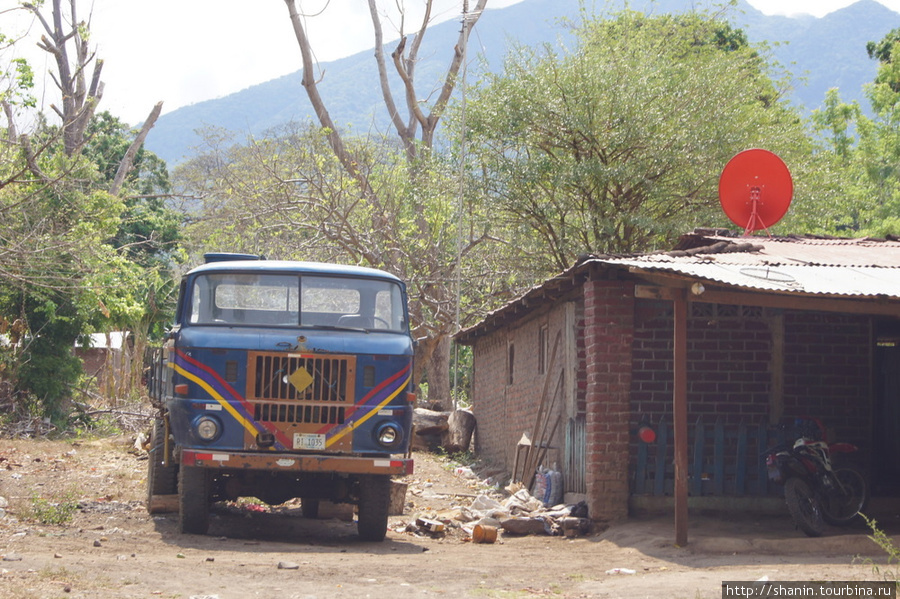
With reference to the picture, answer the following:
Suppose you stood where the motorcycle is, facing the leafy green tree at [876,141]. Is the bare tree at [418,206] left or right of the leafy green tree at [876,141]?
left

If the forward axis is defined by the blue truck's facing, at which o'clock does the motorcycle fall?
The motorcycle is roughly at 9 o'clock from the blue truck.

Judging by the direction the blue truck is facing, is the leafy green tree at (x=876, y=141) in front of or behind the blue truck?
behind

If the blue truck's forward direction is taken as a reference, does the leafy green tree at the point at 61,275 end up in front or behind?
behind

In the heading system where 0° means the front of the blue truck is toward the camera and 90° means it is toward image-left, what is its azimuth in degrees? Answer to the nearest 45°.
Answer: approximately 0°

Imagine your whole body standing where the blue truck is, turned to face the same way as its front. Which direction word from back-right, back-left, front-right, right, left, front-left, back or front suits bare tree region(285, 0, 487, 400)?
back

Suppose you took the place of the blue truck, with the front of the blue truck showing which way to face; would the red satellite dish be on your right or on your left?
on your left

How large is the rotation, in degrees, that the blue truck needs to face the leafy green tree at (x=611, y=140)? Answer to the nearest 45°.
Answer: approximately 135° to its left
